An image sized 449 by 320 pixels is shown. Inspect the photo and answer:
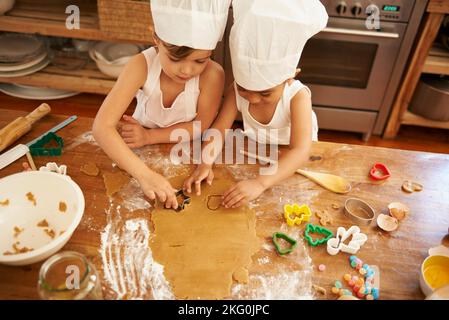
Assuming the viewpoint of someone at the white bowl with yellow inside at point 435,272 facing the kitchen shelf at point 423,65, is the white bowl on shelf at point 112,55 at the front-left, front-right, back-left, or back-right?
front-left

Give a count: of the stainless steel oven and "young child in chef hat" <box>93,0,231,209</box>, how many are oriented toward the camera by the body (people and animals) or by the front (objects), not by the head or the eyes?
2

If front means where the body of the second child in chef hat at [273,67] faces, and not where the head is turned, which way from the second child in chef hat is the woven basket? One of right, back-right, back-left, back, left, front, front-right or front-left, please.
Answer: right

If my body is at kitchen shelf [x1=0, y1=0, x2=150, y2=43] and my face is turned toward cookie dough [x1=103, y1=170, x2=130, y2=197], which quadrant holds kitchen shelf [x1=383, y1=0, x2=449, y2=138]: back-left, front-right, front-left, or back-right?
front-left

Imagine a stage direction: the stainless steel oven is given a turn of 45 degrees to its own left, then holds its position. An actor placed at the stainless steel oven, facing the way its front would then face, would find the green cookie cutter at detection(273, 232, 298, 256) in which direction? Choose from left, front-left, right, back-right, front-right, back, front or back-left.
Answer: front-right

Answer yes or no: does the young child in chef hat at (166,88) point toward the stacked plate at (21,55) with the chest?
no

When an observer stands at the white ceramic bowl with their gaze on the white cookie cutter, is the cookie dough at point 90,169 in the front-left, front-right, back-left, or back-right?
front-left

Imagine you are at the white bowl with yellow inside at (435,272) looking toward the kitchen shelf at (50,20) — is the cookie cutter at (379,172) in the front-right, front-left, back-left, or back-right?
front-right

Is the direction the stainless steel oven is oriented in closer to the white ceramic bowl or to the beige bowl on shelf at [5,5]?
the white ceramic bowl

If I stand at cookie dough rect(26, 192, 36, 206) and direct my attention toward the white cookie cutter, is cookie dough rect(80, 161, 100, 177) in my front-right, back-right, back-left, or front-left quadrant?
front-left

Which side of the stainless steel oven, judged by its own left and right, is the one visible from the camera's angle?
front

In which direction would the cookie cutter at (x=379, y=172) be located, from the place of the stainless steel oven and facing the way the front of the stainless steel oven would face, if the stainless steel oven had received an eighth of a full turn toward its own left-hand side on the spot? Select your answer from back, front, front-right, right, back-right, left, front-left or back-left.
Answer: front-right

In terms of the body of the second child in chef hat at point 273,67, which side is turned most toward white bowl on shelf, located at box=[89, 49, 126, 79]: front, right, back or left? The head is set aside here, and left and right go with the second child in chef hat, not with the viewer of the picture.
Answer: right

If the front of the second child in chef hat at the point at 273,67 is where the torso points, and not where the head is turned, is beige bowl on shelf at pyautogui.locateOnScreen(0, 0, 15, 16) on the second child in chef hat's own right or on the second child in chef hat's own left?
on the second child in chef hat's own right

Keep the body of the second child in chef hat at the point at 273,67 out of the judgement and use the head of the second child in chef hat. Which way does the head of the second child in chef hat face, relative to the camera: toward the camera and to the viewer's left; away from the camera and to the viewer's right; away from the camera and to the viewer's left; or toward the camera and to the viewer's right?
toward the camera and to the viewer's left

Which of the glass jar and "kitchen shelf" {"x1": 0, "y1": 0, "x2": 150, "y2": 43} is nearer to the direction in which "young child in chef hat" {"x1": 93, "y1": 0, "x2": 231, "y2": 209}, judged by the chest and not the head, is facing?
the glass jar

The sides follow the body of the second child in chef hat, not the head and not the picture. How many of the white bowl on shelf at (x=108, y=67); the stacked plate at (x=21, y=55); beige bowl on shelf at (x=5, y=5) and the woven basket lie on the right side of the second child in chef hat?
4
